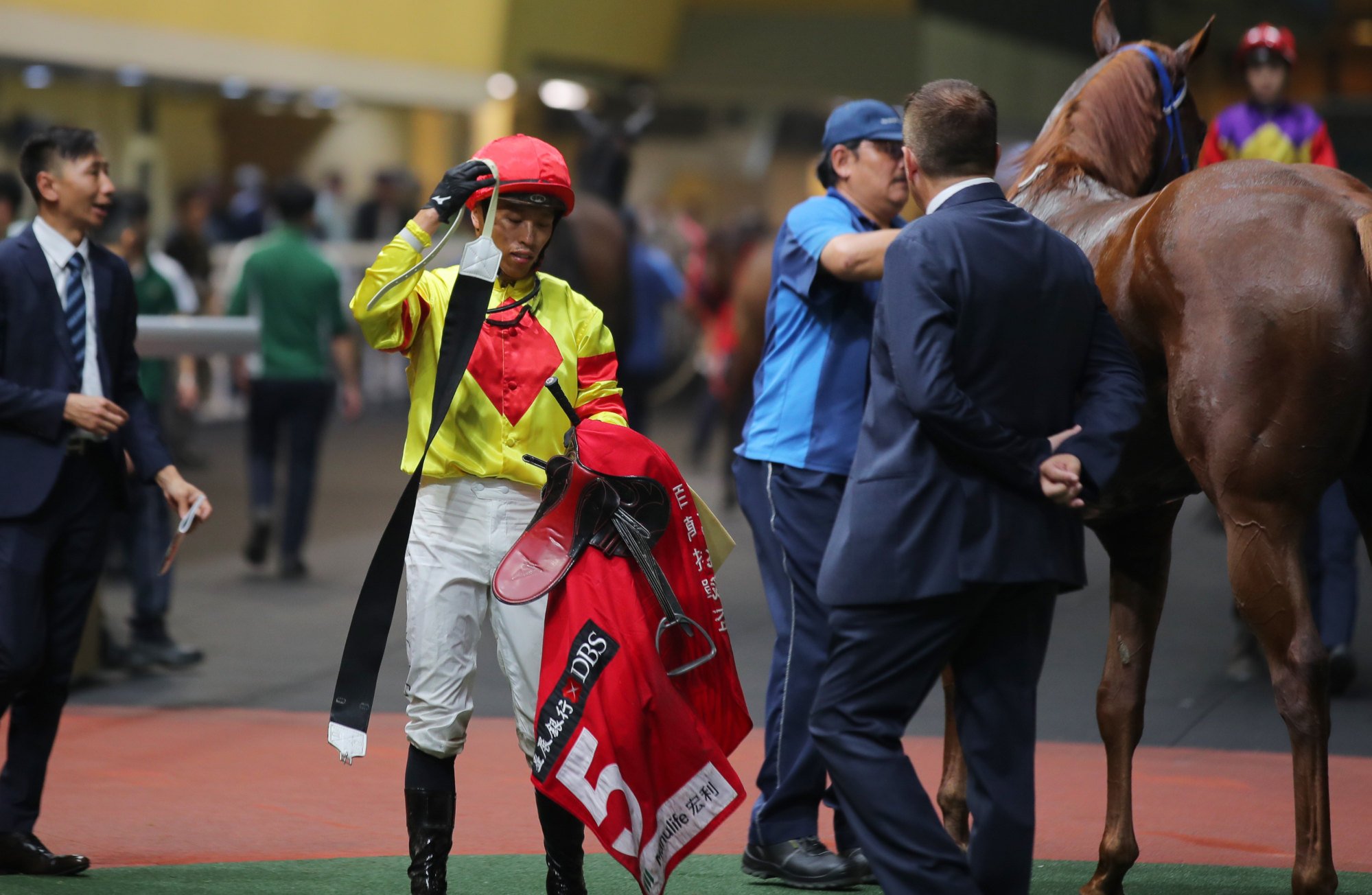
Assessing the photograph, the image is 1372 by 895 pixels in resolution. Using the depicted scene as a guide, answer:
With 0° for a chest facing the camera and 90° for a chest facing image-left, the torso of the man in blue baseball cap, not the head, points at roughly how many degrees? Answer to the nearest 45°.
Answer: approximately 270°

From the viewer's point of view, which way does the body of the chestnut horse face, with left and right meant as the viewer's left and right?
facing away from the viewer and to the left of the viewer

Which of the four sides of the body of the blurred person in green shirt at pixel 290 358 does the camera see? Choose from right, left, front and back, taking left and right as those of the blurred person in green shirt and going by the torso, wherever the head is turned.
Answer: back

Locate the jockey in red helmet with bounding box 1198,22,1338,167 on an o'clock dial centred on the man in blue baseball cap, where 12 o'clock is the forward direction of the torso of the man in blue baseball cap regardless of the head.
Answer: The jockey in red helmet is roughly at 10 o'clock from the man in blue baseball cap.

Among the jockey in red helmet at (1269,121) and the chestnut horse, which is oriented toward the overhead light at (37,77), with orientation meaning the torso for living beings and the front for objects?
the chestnut horse

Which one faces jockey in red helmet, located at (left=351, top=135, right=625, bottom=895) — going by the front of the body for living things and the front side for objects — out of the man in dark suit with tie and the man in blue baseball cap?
the man in dark suit with tie

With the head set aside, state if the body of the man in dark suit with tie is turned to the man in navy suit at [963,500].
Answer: yes

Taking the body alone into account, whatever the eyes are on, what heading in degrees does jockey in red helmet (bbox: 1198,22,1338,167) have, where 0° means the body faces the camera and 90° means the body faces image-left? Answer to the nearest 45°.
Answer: approximately 0°

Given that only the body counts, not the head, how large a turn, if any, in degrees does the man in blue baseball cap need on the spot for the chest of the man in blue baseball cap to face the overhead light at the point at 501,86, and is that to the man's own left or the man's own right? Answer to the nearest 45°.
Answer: approximately 90° to the man's own left

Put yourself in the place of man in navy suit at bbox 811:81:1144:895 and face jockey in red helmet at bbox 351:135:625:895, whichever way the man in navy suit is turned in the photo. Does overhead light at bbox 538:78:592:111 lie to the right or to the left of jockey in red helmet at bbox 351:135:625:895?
right

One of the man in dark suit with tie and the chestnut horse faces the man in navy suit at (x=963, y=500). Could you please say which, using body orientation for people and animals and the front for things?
the man in dark suit with tie
